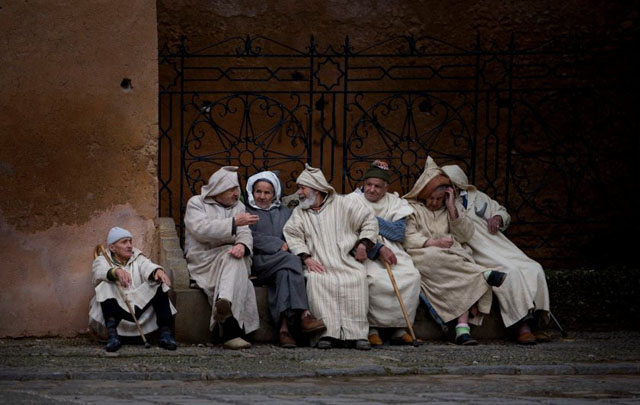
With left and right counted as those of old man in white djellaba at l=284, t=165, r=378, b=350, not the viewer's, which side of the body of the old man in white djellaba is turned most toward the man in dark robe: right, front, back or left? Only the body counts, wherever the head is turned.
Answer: right

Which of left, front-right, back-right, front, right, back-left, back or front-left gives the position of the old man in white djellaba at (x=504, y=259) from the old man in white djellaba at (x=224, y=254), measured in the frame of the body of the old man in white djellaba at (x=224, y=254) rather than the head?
front-left

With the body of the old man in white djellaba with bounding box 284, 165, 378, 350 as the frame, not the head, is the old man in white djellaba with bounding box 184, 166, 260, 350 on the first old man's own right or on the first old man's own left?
on the first old man's own right

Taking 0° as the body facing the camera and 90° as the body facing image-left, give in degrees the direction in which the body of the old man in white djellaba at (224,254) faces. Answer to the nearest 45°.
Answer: approximately 315°

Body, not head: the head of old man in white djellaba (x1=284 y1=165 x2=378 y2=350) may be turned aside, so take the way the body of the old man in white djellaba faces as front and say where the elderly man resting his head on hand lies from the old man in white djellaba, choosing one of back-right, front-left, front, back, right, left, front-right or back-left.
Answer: left

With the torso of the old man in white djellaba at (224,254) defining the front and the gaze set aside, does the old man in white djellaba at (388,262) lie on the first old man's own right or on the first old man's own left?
on the first old man's own left

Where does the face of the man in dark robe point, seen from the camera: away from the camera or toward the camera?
toward the camera

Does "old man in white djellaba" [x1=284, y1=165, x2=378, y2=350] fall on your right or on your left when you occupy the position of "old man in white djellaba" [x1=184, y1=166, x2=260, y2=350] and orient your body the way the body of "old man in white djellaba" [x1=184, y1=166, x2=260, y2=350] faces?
on your left

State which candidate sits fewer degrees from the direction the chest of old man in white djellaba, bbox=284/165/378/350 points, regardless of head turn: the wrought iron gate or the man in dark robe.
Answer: the man in dark robe

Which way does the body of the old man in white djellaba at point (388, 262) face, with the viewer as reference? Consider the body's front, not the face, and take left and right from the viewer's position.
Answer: facing the viewer

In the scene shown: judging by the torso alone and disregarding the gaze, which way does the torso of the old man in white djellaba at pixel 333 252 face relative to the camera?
toward the camera

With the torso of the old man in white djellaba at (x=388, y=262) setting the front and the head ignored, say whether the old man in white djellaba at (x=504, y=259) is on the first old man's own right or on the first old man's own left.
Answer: on the first old man's own left

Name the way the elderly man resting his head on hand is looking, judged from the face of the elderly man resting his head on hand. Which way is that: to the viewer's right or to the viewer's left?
to the viewer's left

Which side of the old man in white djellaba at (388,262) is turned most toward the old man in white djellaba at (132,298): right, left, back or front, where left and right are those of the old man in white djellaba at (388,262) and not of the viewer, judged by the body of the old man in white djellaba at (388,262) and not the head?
right
